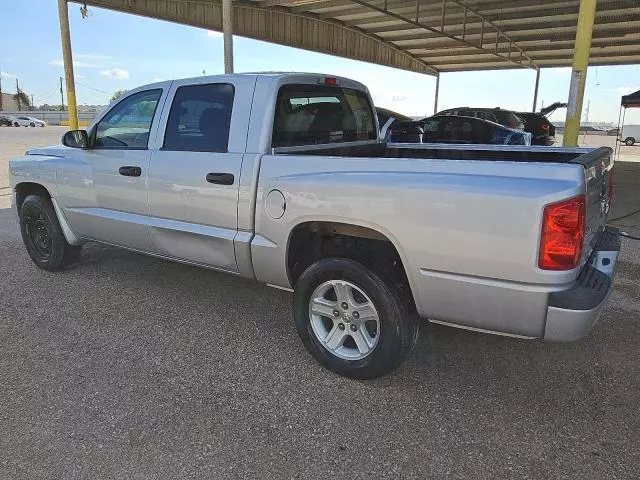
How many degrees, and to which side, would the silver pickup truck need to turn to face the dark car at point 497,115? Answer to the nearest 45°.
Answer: approximately 90° to its right

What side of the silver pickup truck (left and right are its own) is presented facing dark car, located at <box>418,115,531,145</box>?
right

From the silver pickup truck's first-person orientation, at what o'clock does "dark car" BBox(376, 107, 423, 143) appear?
The dark car is roughly at 2 o'clock from the silver pickup truck.

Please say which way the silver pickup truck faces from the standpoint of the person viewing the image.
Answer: facing away from the viewer and to the left of the viewer
